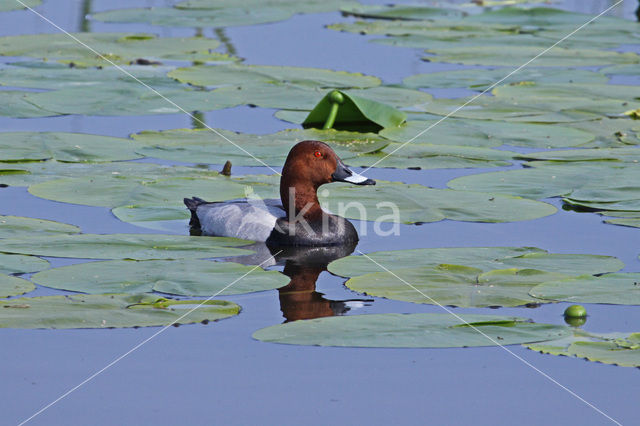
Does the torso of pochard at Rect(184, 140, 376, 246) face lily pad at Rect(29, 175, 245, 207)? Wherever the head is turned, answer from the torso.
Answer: no

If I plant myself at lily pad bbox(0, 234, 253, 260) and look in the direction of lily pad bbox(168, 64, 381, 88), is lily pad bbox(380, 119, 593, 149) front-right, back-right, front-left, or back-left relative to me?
front-right

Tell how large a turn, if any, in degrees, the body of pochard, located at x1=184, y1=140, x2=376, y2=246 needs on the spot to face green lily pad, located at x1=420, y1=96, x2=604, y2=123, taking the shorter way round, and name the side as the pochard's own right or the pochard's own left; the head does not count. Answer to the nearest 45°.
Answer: approximately 45° to the pochard's own left

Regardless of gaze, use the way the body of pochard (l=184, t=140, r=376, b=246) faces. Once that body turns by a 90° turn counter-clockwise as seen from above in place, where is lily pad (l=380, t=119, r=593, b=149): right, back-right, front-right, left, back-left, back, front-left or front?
front-right

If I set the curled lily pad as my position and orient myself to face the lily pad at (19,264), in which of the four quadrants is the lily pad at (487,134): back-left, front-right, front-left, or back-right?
back-left

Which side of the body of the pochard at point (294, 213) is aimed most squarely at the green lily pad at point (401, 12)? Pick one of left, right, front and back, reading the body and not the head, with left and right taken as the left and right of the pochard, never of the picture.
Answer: left

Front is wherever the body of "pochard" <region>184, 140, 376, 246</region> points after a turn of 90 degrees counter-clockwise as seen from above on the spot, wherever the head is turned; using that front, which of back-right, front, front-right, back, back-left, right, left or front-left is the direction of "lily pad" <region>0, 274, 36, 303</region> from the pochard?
back-left

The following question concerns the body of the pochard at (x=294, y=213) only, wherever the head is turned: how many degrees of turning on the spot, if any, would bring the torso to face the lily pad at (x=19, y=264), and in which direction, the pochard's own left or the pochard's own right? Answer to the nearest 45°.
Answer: approximately 135° to the pochard's own right

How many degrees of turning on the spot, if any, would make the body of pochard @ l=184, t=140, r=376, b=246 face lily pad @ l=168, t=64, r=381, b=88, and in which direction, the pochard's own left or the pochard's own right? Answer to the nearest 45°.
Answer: approximately 90° to the pochard's own left

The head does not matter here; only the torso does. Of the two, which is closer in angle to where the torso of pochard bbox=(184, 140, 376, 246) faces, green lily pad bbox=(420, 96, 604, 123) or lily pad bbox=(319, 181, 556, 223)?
the lily pad

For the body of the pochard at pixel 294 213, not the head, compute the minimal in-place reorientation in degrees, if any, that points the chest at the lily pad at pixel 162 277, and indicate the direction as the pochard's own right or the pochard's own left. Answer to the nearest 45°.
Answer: approximately 135° to the pochard's own right

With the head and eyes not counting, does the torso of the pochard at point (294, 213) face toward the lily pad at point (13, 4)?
no

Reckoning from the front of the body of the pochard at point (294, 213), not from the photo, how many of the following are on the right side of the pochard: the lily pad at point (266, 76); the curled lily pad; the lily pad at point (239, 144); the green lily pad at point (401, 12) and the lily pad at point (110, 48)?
0

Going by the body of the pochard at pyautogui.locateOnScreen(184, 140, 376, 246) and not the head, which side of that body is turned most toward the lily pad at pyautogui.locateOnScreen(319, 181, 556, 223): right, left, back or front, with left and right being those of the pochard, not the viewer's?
front

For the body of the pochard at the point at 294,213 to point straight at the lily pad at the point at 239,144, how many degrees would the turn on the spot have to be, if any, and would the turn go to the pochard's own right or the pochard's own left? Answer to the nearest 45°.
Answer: approximately 90° to the pochard's own left

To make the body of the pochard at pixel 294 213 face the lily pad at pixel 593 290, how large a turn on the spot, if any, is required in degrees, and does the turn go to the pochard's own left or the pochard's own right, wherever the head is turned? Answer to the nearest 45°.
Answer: approximately 45° to the pochard's own right

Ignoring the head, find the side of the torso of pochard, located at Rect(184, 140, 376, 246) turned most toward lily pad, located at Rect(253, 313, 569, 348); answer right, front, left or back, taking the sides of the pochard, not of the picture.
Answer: right

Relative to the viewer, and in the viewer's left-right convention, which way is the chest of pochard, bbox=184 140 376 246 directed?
facing to the right of the viewer
